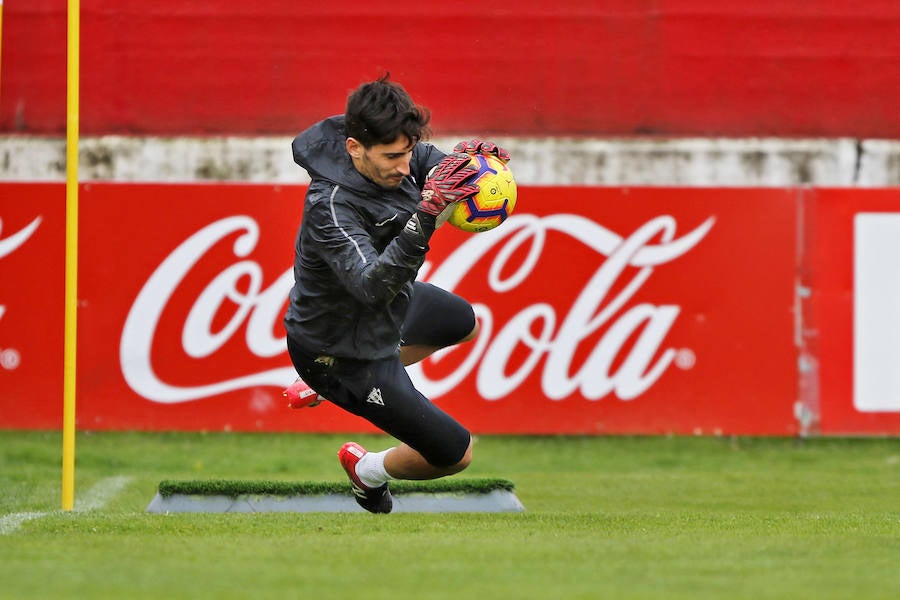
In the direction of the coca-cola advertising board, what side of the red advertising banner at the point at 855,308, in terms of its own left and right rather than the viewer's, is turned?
right

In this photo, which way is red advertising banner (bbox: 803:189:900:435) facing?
toward the camera

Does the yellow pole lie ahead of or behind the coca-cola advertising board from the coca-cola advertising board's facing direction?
ahead

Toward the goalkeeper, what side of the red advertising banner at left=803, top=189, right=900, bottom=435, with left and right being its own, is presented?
front

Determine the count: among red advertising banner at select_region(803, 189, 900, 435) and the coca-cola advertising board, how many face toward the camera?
2

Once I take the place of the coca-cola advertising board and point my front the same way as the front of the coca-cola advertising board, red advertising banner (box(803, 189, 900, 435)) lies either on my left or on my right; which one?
on my left

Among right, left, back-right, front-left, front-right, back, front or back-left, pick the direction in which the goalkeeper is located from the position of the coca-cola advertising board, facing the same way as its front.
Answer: front

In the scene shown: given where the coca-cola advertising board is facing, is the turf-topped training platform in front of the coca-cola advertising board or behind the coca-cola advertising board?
in front

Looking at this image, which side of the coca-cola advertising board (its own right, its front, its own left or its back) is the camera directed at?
front

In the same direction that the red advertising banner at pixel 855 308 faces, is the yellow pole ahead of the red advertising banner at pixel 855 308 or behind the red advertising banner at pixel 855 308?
ahead
